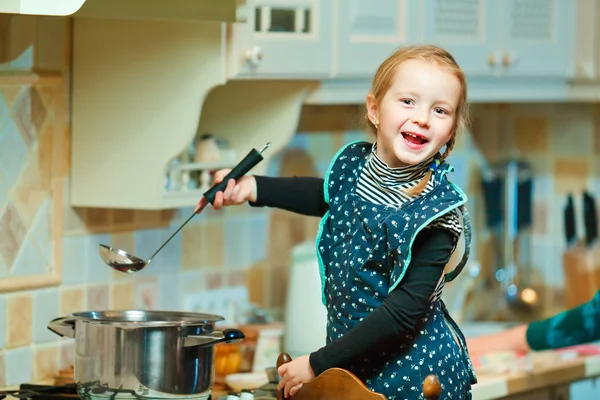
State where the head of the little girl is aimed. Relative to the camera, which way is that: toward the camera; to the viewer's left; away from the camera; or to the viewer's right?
toward the camera

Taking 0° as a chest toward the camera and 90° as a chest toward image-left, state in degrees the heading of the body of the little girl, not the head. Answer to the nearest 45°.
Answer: approximately 45°

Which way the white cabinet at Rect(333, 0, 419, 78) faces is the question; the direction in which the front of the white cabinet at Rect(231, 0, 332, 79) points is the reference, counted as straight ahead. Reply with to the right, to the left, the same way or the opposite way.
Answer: the same way

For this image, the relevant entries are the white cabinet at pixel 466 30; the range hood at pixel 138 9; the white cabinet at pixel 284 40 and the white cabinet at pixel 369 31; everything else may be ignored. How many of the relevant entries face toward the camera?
4

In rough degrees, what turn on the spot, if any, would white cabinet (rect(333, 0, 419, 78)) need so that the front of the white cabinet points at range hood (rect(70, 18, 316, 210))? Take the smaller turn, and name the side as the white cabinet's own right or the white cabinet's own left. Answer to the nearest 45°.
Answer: approximately 45° to the white cabinet's own right

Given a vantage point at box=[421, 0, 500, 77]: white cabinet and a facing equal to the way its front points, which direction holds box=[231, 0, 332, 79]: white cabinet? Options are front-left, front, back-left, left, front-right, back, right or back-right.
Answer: front-right

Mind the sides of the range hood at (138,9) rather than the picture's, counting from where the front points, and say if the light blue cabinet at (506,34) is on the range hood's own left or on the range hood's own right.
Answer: on the range hood's own left

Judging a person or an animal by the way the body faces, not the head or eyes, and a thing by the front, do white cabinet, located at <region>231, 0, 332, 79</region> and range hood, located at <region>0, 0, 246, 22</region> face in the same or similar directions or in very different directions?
same or similar directions

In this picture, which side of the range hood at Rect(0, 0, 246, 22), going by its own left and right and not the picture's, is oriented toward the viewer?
front

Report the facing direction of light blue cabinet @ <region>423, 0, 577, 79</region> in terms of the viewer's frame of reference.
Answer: facing the viewer

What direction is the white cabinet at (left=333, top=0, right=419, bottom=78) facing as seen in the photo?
toward the camera
